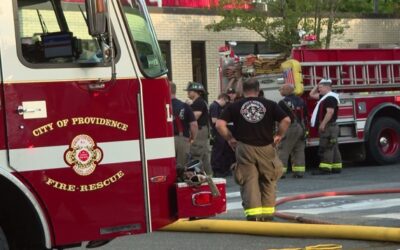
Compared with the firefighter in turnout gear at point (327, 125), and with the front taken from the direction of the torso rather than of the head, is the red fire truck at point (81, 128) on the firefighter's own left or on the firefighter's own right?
on the firefighter's own left

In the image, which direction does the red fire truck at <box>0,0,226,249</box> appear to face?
to the viewer's right

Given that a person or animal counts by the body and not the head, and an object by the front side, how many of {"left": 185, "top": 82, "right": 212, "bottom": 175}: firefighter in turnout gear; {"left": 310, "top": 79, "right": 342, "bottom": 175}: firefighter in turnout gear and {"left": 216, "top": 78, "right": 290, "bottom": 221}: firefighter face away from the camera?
1

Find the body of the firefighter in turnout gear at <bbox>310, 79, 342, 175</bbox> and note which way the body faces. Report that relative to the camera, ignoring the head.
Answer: to the viewer's left

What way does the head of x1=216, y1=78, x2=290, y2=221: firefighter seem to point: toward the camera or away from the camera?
away from the camera

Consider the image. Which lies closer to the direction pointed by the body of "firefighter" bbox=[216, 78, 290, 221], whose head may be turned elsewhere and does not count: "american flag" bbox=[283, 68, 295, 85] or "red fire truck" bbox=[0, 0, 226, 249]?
the american flag

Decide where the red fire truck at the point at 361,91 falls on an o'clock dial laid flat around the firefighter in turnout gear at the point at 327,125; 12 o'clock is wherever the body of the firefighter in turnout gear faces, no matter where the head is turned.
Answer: The red fire truck is roughly at 4 o'clock from the firefighter in turnout gear.

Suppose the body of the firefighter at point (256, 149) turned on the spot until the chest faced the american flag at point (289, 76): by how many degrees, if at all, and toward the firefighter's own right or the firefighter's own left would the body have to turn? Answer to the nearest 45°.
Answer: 0° — they already face it

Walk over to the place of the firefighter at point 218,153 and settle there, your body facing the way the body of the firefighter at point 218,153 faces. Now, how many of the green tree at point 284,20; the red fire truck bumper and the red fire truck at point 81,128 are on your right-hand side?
2

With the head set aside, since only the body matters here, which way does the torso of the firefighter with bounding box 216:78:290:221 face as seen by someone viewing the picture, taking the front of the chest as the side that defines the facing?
away from the camera
